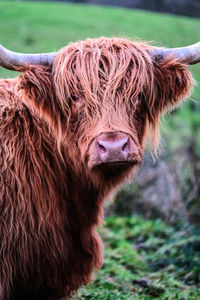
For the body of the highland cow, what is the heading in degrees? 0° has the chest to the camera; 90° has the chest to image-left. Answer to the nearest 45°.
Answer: approximately 315°
